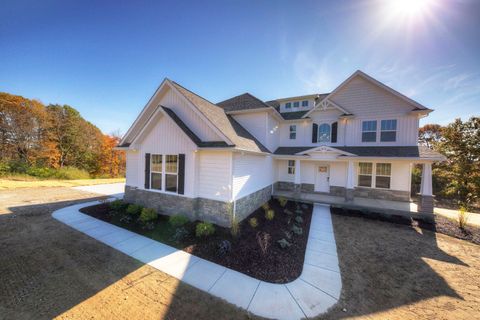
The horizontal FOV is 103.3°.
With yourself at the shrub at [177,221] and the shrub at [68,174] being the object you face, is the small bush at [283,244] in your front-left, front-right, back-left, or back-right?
back-right

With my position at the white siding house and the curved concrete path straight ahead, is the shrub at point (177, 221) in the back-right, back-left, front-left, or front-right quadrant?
front-right

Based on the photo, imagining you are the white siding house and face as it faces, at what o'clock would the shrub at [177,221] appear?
The shrub is roughly at 1 o'clock from the white siding house.

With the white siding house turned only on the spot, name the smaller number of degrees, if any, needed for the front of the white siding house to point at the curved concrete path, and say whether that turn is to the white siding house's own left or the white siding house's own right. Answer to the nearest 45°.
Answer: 0° — it already faces it

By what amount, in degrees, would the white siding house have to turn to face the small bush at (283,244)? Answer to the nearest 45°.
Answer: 0° — it already faces it

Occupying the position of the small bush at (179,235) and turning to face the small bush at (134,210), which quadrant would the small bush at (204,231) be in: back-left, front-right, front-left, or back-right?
back-right

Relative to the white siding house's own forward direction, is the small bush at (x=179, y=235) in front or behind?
in front

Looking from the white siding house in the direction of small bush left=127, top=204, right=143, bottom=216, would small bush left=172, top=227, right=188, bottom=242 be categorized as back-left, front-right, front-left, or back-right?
front-left

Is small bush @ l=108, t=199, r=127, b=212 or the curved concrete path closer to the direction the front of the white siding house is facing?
the curved concrete path

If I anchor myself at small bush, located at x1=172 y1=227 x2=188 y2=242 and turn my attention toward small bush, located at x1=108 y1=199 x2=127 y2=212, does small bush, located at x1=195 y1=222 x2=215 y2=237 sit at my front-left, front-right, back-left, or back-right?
back-right

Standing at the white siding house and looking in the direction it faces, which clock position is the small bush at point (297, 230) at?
The small bush is roughly at 11 o'clock from the white siding house.

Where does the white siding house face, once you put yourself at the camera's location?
facing the viewer

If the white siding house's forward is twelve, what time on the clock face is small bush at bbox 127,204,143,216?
The small bush is roughly at 2 o'clock from the white siding house.

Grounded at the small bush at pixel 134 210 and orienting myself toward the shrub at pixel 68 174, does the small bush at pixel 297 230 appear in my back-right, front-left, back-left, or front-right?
back-right

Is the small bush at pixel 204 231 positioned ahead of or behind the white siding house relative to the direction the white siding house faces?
ahead

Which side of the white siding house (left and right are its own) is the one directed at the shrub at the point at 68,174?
right
